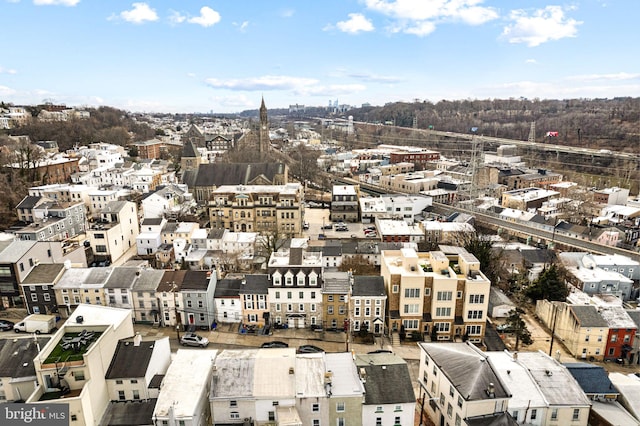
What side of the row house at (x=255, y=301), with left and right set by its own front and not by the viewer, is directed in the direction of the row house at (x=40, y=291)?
right

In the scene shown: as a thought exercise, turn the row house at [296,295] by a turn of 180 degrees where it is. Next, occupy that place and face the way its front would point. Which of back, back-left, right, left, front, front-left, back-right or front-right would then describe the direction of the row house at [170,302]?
left

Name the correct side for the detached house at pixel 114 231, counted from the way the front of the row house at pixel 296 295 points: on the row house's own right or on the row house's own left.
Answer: on the row house's own right

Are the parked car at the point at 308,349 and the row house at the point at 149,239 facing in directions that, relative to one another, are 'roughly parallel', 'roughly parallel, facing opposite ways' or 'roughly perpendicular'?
roughly perpendicular
